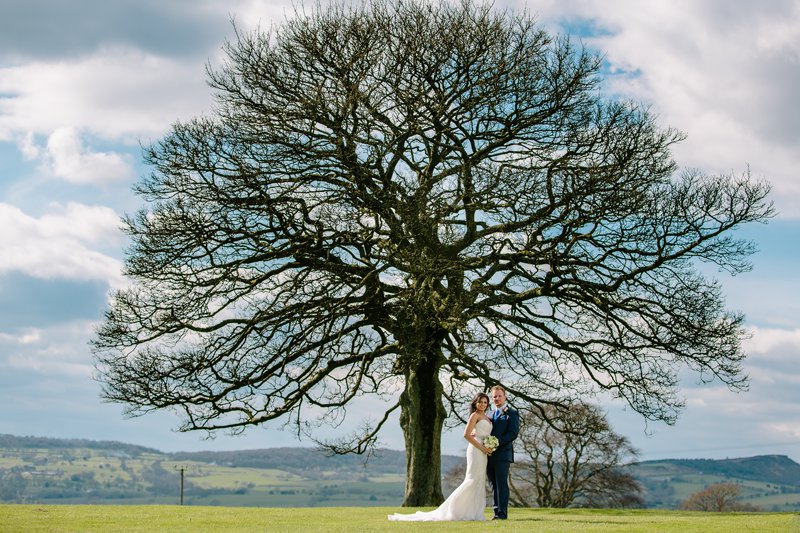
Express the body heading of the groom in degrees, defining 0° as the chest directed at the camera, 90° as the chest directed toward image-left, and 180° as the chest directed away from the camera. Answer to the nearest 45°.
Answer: approximately 45°

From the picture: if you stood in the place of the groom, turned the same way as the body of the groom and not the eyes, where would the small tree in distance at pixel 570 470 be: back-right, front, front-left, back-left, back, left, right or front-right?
back-right
